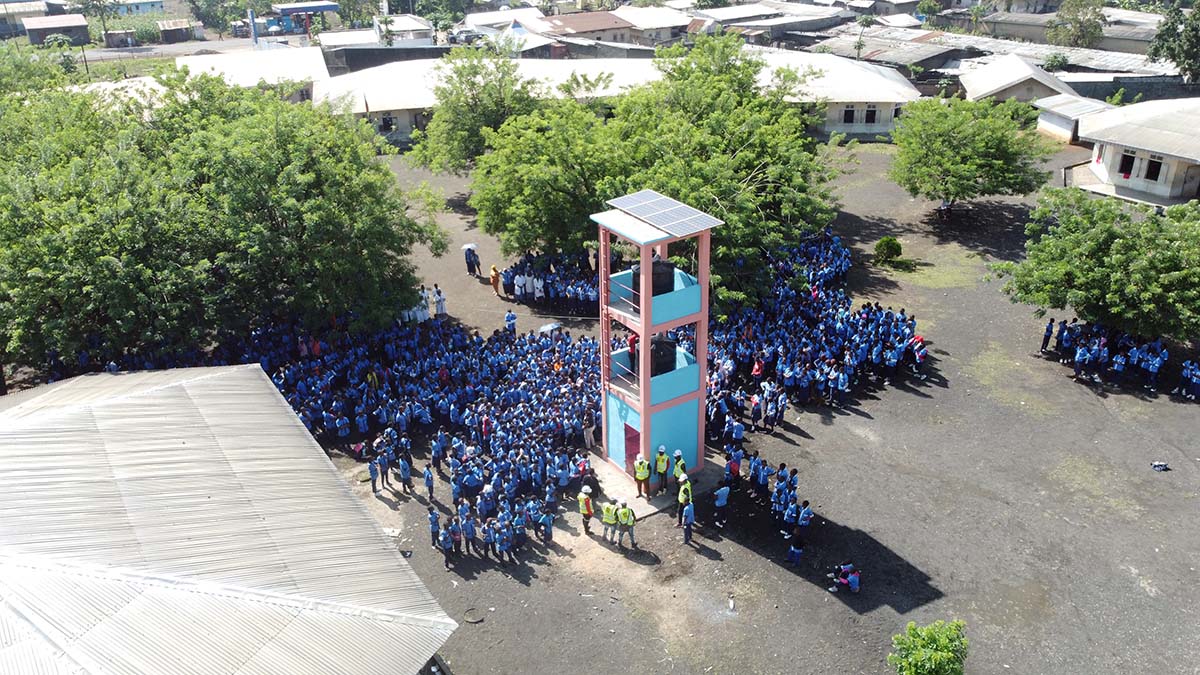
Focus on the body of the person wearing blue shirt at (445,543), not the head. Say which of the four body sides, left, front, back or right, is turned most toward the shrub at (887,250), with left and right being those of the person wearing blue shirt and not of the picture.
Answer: front

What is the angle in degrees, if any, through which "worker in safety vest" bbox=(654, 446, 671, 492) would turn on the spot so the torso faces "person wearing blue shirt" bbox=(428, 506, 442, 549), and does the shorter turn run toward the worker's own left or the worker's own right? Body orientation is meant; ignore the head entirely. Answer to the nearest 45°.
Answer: approximately 45° to the worker's own right

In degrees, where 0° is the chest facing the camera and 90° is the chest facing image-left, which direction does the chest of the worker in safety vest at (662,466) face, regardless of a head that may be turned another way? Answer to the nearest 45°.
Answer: approximately 0°

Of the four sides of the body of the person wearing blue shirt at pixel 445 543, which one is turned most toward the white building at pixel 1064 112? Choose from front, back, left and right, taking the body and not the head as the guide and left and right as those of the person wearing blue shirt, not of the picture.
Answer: front

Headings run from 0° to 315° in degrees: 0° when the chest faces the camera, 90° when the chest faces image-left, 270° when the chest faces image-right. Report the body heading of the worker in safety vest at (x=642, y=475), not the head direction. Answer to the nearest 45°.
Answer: approximately 0°

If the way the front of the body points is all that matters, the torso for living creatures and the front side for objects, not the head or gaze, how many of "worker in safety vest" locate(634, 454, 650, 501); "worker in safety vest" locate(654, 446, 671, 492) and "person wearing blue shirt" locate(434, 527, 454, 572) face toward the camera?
2

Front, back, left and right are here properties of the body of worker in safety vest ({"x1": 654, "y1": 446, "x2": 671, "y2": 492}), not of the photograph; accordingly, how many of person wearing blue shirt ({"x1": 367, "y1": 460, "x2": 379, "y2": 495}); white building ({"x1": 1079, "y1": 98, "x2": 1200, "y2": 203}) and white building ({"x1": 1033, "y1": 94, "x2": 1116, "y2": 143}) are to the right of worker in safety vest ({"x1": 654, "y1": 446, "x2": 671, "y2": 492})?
1

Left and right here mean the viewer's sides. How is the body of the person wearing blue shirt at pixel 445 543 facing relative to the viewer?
facing away from the viewer and to the right of the viewer

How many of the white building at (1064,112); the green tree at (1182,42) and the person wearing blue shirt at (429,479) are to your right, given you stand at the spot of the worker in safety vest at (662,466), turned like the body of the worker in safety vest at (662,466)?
1

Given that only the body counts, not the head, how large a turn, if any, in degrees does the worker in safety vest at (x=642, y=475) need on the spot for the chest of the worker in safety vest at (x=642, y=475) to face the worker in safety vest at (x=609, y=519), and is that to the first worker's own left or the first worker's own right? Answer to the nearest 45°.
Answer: approximately 45° to the first worker's own right

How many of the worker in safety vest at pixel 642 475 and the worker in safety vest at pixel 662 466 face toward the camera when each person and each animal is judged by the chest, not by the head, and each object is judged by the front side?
2

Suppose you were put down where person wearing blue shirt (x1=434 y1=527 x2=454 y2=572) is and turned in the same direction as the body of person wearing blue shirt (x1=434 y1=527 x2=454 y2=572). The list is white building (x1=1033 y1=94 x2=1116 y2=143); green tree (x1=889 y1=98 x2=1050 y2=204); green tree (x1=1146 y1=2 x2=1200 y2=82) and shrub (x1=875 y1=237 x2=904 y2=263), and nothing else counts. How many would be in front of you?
4

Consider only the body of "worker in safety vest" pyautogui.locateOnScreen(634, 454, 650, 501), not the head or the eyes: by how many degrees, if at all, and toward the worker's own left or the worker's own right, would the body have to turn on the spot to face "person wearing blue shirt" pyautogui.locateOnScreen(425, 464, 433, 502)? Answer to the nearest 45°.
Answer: approximately 90° to the worker's own right

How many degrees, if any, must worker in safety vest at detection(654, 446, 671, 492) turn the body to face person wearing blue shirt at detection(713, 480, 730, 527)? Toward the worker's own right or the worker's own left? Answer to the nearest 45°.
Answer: approximately 45° to the worker's own left
